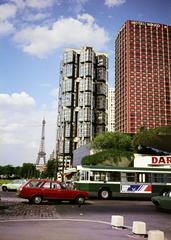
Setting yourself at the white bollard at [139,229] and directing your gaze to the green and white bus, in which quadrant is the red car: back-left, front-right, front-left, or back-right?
front-left

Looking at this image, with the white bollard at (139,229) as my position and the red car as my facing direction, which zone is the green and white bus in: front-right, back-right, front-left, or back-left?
front-right

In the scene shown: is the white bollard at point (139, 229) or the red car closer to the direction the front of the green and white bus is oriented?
the red car

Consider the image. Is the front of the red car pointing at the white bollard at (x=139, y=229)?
no

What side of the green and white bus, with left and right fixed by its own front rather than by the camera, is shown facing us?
left

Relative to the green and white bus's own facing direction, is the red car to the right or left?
on its left
